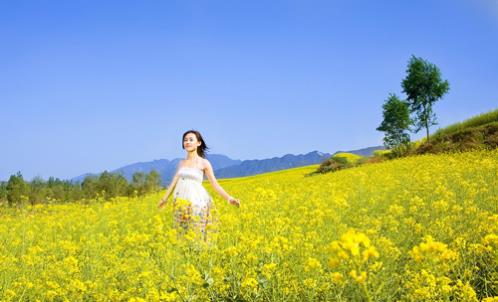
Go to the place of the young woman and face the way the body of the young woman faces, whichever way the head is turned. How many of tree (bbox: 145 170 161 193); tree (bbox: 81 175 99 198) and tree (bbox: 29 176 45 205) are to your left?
0

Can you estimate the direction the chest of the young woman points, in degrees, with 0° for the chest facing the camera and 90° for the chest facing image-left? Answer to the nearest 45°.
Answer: approximately 45°

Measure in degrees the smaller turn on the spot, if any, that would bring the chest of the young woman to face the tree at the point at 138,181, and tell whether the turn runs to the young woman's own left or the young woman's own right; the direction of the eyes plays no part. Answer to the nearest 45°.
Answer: approximately 135° to the young woman's own right

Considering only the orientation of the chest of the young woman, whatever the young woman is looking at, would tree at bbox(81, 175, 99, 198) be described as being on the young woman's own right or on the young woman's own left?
on the young woman's own right

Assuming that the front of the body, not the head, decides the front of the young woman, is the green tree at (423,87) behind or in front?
behind

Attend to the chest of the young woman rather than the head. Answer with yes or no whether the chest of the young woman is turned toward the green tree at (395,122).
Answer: no

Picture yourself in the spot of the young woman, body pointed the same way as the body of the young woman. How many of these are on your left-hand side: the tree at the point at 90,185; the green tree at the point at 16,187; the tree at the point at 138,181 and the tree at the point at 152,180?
0

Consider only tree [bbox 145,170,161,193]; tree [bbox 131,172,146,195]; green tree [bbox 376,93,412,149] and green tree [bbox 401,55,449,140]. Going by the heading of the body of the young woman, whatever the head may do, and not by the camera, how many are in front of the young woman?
0

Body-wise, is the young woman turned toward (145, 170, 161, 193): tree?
no

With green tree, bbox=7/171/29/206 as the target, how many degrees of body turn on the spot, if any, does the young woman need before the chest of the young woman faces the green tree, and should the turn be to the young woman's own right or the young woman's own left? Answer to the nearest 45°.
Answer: approximately 90° to the young woman's own right

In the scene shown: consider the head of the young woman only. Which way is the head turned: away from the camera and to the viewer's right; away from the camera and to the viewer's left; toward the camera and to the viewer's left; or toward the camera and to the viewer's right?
toward the camera and to the viewer's left
